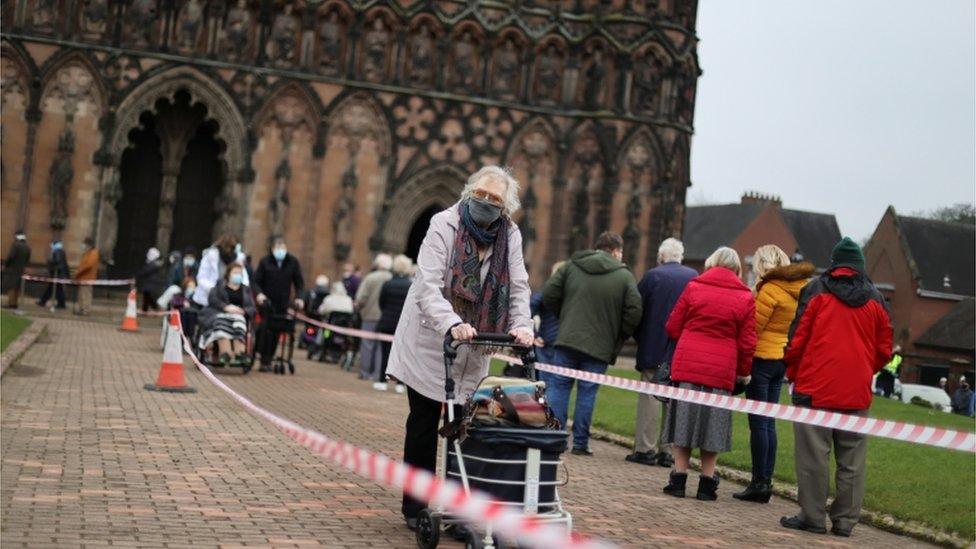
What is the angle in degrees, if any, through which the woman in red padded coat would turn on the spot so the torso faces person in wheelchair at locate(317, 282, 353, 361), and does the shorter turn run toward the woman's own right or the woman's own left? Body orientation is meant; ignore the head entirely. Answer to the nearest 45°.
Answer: approximately 45° to the woman's own left

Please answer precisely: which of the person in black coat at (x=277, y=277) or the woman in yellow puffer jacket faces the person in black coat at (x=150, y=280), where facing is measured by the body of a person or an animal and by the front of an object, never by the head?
the woman in yellow puffer jacket

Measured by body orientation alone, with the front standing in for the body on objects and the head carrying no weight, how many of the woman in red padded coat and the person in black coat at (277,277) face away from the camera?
1

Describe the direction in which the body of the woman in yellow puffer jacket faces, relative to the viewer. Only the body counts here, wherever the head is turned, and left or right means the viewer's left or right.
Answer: facing away from the viewer and to the left of the viewer

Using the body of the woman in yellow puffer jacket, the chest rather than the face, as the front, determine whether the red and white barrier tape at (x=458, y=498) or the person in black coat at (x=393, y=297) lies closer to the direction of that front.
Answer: the person in black coat

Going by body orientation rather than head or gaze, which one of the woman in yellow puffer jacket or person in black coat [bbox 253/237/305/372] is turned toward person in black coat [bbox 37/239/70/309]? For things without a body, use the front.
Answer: the woman in yellow puffer jacket

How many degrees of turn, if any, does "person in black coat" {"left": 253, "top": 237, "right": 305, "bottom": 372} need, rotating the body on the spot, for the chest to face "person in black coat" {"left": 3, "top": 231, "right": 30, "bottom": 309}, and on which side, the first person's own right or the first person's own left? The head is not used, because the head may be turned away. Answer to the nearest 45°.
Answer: approximately 135° to the first person's own right

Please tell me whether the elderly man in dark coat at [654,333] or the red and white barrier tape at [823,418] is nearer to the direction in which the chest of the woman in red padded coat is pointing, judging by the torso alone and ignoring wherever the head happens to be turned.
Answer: the elderly man in dark coat

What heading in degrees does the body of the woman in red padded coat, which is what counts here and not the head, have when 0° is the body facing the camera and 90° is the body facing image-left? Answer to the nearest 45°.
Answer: approximately 180°

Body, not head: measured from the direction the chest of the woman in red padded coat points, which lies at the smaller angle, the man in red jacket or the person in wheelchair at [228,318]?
the person in wheelchair

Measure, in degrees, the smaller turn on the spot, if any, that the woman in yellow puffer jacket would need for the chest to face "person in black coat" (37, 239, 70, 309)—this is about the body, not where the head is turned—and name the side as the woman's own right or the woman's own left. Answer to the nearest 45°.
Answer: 0° — they already face them

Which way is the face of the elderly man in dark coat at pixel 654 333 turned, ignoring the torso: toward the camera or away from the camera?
away from the camera

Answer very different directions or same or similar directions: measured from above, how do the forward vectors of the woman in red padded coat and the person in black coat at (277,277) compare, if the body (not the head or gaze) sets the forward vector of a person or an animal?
very different directions

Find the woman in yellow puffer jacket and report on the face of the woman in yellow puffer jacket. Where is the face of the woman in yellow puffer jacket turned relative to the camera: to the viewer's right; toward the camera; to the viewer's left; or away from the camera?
away from the camera
